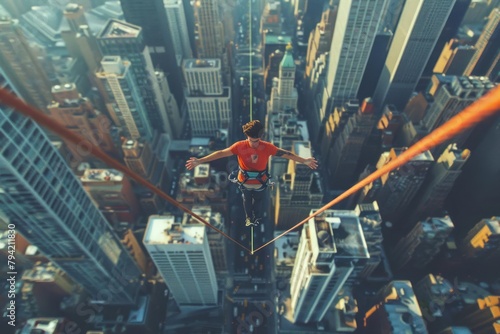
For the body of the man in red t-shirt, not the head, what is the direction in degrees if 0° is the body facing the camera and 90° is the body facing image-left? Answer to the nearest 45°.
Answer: approximately 0°
